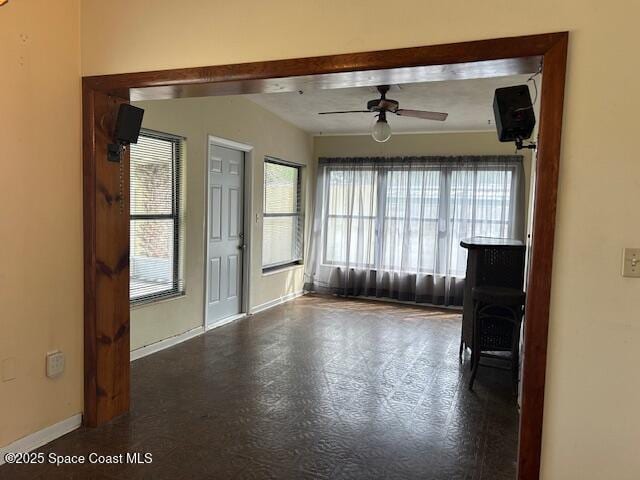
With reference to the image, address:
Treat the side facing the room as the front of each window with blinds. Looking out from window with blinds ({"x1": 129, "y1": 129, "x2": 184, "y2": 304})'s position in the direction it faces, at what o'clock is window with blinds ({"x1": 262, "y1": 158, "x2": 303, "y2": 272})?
window with blinds ({"x1": 262, "y1": 158, "x2": 303, "y2": 272}) is roughly at 9 o'clock from window with blinds ({"x1": 129, "y1": 129, "x2": 184, "y2": 304}).

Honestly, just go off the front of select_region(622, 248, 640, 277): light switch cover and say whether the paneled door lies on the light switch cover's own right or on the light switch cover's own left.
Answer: on the light switch cover's own right

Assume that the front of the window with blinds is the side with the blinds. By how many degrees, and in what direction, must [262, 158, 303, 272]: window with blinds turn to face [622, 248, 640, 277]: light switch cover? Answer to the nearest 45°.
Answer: approximately 45° to its right

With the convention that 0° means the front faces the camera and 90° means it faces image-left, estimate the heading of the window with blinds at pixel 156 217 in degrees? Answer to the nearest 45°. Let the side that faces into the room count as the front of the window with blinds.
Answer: approximately 315°

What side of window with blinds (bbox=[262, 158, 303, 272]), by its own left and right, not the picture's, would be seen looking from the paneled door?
right

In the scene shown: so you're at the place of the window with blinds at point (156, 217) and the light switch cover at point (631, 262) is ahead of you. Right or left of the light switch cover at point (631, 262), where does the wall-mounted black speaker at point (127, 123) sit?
right

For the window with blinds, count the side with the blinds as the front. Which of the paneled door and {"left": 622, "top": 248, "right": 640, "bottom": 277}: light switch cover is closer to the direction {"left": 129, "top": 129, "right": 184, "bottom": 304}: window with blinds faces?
the light switch cover

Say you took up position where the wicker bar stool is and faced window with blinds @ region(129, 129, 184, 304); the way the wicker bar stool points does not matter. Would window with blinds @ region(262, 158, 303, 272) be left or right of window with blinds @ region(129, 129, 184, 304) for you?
right

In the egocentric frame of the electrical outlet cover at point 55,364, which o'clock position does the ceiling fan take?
The ceiling fan is roughly at 10 o'clock from the electrical outlet cover.
